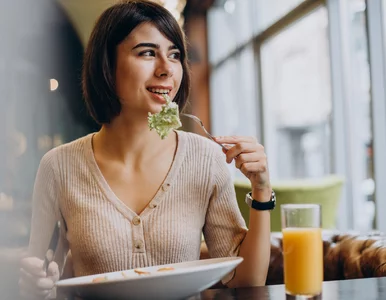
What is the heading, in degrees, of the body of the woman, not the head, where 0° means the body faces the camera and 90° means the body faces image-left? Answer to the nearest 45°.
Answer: approximately 0°

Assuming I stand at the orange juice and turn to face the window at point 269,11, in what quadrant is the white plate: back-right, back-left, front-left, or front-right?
back-left

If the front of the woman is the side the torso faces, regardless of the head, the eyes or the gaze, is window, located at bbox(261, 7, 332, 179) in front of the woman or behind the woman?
behind

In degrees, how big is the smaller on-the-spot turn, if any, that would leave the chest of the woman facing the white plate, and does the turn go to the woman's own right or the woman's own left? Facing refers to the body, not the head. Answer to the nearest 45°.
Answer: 0° — they already face it

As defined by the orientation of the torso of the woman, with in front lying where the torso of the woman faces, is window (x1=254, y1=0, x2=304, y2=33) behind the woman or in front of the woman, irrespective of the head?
behind

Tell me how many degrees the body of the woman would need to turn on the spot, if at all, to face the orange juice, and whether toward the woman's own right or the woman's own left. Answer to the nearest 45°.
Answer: approximately 45° to the woman's own left

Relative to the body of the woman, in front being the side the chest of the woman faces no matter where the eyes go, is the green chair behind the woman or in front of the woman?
behind
